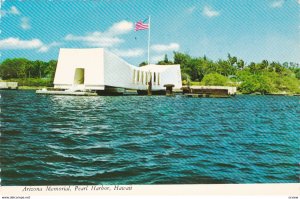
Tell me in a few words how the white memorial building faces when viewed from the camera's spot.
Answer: facing the viewer and to the left of the viewer

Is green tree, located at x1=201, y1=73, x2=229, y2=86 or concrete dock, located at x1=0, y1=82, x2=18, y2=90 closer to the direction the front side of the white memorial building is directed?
the concrete dock

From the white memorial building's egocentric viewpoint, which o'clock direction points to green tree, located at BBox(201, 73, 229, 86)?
The green tree is roughly at 6 o'clock from the white memorial building.

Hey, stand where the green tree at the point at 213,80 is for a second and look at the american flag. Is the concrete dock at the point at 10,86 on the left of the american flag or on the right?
right

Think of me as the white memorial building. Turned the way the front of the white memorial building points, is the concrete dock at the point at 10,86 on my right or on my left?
on my right
